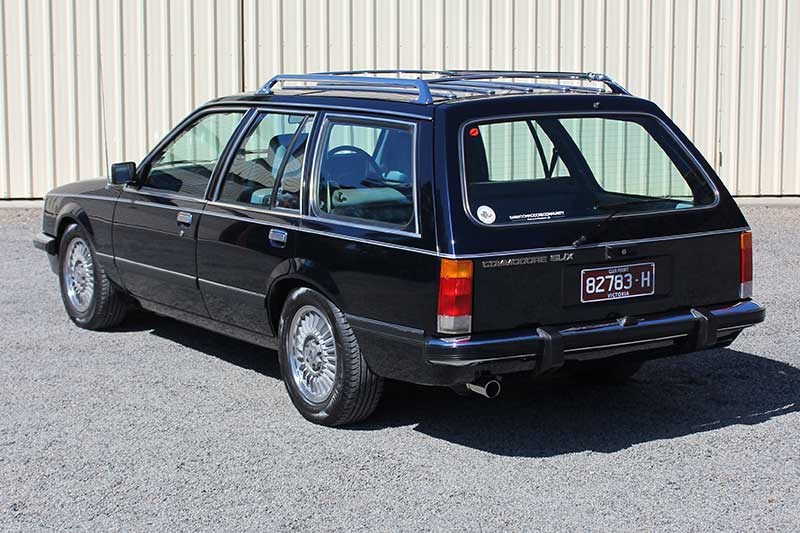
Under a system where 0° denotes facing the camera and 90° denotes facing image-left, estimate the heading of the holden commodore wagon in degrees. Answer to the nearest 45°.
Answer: approximately 135°
